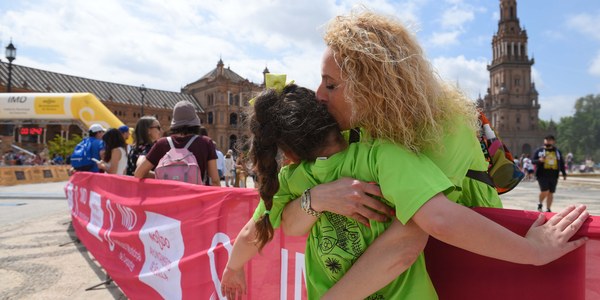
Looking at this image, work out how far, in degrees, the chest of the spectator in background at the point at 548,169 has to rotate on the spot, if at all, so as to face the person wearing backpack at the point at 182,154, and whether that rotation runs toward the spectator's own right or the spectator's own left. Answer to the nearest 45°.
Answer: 0° — they already face them

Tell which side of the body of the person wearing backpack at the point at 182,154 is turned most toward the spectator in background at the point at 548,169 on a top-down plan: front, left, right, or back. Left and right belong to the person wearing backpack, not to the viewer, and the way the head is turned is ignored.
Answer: right

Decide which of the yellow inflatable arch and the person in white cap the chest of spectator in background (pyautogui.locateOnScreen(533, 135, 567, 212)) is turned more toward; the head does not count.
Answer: the person in white cap

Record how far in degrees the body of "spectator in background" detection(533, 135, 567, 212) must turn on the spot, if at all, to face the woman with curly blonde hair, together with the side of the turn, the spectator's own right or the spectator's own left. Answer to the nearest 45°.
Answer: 0° — they already face them

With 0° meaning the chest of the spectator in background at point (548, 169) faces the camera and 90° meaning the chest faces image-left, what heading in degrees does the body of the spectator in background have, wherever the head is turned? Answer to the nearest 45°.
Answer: approximately 0°

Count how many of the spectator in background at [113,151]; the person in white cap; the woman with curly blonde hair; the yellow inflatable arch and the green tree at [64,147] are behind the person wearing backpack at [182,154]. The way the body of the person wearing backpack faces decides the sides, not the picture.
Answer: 1

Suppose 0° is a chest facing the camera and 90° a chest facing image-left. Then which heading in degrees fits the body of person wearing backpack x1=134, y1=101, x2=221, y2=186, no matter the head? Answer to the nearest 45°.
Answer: approximately 180°

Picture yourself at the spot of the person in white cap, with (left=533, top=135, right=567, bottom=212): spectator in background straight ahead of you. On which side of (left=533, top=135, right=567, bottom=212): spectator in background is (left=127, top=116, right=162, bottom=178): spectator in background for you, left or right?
right

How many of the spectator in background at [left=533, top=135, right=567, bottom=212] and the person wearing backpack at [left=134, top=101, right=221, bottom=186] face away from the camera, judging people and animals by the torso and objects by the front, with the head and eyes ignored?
1

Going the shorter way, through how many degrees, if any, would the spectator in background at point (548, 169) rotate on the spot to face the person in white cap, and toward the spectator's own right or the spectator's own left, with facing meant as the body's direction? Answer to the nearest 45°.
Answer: approximately 45° to the spectator's own right

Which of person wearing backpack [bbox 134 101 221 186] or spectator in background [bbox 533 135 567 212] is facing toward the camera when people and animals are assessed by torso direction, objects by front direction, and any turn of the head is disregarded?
the spectator in background

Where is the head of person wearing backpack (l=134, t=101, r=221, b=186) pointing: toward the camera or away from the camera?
away from the camera

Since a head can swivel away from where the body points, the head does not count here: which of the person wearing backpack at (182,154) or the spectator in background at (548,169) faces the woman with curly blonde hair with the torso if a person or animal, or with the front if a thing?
the spectator in background

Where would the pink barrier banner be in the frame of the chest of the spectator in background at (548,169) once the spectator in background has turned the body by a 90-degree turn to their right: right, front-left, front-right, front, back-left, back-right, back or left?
left
